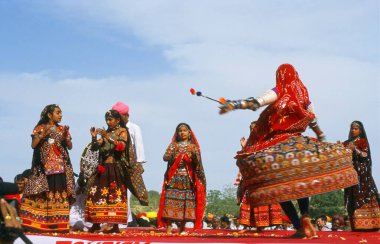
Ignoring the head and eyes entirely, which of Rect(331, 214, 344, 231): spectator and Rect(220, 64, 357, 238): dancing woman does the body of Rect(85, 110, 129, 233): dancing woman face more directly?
the dancing woman

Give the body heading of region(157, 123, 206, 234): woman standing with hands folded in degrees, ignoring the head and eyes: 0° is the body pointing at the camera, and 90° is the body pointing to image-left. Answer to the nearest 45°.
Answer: approximately 0°

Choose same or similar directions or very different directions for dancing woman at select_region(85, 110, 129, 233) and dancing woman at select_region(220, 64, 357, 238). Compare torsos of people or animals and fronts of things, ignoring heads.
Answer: very different directions
